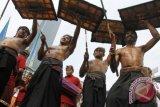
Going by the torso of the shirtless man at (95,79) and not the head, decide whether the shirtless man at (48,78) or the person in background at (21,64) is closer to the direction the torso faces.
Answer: the shirtless man

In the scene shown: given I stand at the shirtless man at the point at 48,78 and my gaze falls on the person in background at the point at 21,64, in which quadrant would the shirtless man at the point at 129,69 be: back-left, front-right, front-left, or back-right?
back-right

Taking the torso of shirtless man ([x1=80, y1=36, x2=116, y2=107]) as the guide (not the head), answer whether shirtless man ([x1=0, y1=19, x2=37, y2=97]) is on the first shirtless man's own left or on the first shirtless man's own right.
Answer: on the first shirtless man's own right

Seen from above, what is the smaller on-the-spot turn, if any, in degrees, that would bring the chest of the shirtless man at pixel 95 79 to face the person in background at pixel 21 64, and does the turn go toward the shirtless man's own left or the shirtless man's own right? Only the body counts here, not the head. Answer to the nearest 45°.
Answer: approximately 90° to the shirtless man's own right

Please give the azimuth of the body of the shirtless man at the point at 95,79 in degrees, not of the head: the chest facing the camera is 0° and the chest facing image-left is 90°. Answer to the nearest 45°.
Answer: approximately 0°
